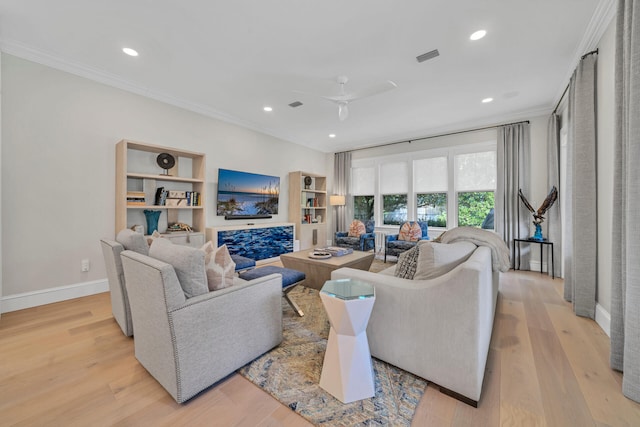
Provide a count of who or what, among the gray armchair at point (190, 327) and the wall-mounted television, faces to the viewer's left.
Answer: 0

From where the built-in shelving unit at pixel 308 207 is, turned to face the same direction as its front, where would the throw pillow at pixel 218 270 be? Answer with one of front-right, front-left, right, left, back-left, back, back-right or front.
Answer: front-right

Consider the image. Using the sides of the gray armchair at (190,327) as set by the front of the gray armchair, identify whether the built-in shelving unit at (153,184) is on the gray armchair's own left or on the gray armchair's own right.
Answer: on the gray armchair's own left

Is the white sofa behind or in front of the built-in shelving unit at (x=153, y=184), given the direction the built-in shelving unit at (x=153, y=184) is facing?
in front

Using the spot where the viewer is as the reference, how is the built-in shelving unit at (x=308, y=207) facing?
facing the viewer and to the right of the viewer

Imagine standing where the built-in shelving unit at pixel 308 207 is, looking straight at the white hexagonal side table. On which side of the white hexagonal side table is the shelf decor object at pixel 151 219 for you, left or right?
right

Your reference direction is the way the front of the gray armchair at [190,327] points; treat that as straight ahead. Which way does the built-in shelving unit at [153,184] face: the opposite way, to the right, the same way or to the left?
to the right

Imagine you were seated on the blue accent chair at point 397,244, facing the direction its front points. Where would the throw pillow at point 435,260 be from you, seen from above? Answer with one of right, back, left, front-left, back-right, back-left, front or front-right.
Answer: front-left

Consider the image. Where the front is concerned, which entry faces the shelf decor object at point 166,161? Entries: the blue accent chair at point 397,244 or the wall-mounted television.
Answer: the blue accent chair

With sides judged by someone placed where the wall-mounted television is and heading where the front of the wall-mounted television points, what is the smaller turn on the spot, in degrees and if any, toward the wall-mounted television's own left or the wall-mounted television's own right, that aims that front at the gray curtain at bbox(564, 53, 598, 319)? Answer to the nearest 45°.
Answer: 0° — it already faces it

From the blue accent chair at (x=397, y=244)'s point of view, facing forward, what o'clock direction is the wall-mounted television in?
The wall-mounted television is roughly at 1 o'clock from the blue accent chair.

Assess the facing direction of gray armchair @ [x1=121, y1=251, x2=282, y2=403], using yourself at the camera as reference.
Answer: facing away from the viewer and to the right of the viewer

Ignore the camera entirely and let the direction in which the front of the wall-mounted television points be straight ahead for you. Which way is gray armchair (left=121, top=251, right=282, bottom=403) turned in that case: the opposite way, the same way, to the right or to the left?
to the left

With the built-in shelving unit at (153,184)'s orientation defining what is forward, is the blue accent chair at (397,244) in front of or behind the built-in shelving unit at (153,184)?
in front

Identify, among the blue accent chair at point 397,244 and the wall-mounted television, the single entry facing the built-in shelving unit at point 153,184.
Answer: the blue accent chair

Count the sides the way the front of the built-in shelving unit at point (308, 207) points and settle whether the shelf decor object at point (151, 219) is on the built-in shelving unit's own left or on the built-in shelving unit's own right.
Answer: on the built-in shelving unit's own right

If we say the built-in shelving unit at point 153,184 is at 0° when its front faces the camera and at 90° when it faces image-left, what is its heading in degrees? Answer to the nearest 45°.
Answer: approximately 315°
